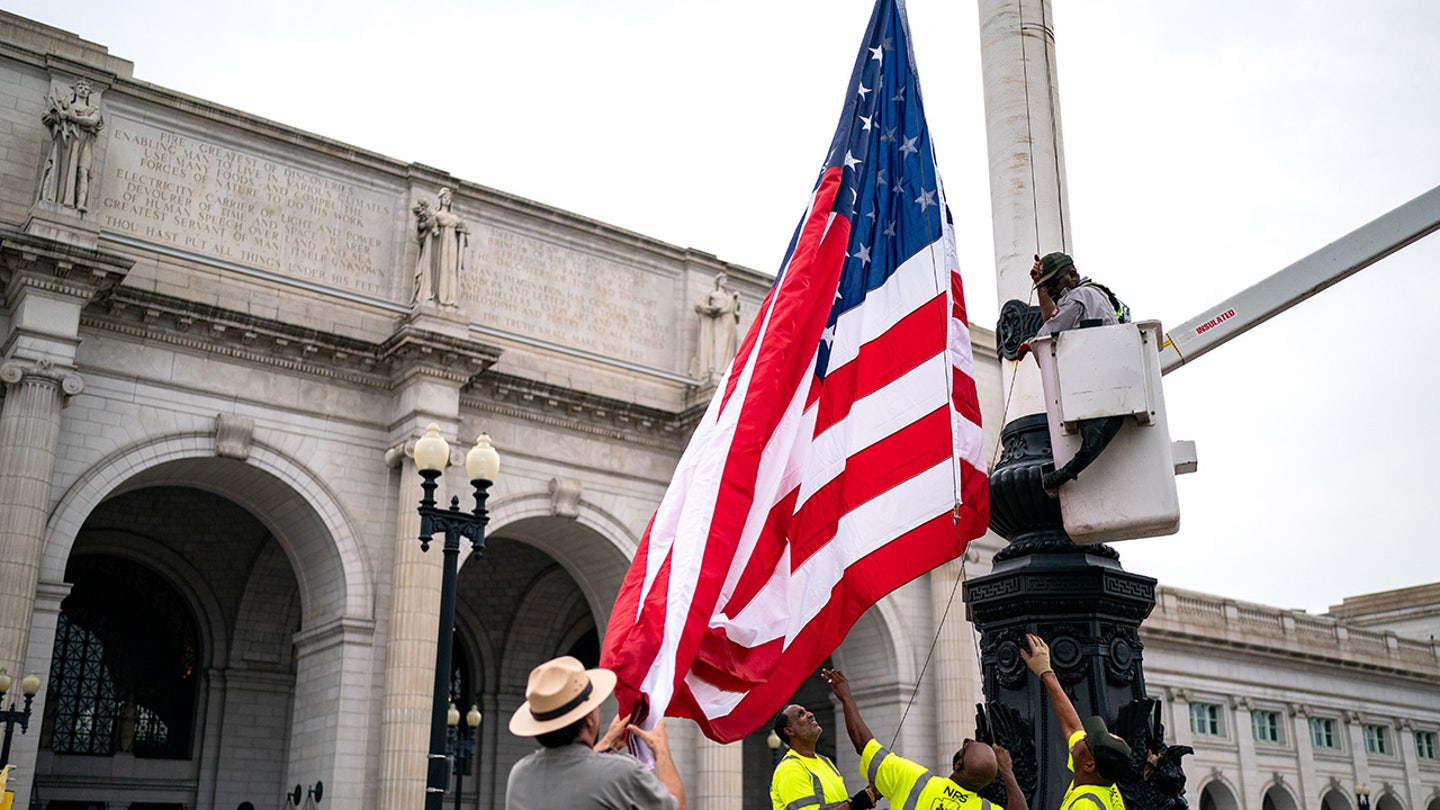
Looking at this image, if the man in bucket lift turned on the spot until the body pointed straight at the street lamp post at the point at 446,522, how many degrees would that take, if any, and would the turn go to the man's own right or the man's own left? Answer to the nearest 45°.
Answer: approximately 45° to the man's own right

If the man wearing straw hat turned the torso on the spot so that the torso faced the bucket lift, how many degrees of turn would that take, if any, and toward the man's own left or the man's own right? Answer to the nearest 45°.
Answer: approximately 45° to the man's own right

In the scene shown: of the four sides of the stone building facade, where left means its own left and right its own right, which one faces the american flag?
front

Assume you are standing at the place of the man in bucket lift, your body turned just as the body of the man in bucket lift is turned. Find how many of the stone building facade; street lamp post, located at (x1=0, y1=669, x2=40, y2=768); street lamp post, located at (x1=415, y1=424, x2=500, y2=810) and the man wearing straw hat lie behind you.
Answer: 0

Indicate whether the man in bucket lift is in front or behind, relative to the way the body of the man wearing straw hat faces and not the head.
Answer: in front

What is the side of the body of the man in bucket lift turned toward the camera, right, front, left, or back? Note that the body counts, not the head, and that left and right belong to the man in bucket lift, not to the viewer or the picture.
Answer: left

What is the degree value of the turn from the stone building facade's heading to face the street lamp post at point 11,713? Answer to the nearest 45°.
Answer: approximately 45° to its right

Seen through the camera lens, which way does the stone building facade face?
facing the viewer and to the right of the viewer

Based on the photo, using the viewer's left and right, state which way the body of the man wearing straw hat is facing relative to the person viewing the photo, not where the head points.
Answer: facing away from the viewer and to the right of the viewer

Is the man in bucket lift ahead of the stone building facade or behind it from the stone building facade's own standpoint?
ahead

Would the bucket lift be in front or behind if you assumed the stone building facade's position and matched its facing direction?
in front

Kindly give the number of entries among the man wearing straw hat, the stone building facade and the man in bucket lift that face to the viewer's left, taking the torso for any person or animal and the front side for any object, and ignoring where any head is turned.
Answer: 1

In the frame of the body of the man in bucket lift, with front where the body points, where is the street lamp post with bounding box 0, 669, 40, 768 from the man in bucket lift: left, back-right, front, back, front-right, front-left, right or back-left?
front-right
